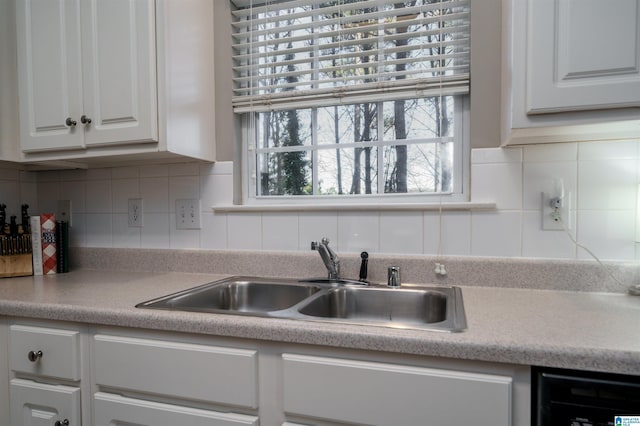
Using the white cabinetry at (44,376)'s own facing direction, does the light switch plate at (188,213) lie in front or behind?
behind

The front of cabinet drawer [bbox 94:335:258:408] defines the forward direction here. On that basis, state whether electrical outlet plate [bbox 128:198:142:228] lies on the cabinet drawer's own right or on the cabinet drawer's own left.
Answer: on the cabinet drawer's own right

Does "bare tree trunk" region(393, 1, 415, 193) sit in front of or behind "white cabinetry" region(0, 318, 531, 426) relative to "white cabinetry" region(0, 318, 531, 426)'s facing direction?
behind

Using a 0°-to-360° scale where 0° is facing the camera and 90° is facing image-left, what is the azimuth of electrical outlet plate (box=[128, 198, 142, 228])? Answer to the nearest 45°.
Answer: approximately 0°

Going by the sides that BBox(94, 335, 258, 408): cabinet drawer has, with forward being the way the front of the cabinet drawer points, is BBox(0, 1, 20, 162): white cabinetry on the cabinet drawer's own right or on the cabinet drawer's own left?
on the cabinet drawer's own right

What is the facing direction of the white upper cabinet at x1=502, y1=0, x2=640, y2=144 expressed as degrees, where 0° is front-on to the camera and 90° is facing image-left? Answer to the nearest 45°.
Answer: approximately 45°

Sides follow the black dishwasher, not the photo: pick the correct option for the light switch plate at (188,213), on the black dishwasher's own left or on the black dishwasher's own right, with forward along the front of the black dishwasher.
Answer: on the black dishwasher's own right

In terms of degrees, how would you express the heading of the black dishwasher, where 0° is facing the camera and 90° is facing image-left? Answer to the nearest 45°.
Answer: approximately 45°
